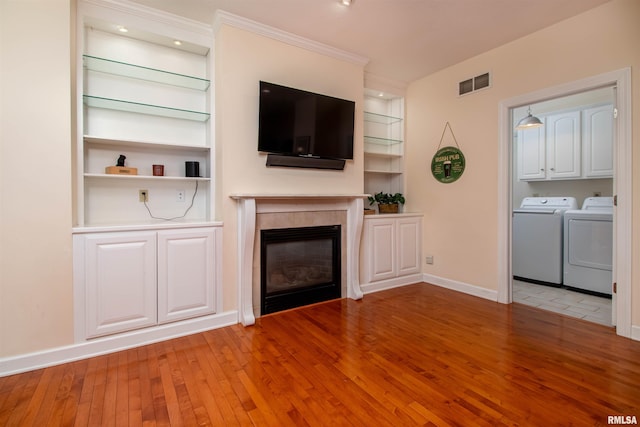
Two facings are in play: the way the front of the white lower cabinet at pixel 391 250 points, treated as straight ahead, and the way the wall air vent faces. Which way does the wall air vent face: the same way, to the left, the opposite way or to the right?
to the right

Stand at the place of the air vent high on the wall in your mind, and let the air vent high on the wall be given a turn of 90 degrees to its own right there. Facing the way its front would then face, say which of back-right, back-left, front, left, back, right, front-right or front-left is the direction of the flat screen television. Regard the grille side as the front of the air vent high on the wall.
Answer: left

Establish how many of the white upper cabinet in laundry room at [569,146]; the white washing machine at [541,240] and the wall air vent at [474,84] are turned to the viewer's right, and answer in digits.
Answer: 0

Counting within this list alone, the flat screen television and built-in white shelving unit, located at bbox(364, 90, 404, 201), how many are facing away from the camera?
0

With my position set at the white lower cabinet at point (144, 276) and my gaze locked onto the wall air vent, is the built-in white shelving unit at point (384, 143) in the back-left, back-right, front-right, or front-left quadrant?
front-left

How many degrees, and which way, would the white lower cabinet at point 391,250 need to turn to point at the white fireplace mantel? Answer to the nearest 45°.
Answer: approximately 90° to its right

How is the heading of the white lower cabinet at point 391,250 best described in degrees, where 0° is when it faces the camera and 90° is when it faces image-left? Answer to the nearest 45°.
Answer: approximately 315°

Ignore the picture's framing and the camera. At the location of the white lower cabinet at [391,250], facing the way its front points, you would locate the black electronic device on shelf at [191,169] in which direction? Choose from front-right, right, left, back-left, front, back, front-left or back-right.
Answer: right

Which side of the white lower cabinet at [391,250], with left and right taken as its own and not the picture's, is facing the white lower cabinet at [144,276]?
right

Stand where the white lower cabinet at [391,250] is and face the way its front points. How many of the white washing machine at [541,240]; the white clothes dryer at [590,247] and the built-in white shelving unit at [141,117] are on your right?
1

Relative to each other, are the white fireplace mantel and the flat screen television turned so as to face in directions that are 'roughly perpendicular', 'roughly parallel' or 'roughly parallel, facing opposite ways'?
roughly parallel

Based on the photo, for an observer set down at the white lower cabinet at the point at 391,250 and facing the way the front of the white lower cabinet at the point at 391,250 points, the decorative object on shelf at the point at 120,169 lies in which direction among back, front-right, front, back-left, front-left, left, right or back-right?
right

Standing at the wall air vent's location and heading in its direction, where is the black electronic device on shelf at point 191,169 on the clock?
The black electronic device on shelf is roughly at 12 o'clock from the wall air vent.

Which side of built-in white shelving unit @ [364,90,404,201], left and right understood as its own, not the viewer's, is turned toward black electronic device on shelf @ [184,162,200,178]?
right

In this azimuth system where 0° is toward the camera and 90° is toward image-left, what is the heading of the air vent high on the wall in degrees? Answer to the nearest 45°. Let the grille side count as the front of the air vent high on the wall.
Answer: approximately 45°

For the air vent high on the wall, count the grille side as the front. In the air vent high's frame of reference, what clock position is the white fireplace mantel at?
The white fireplace mantel is roughly at 12 o'clock from the air vent high on the wall.

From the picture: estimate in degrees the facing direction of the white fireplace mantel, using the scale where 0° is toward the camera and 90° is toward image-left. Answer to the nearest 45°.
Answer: approximately 315°

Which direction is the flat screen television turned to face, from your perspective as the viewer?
facing the viewer and to the right of the viewer
